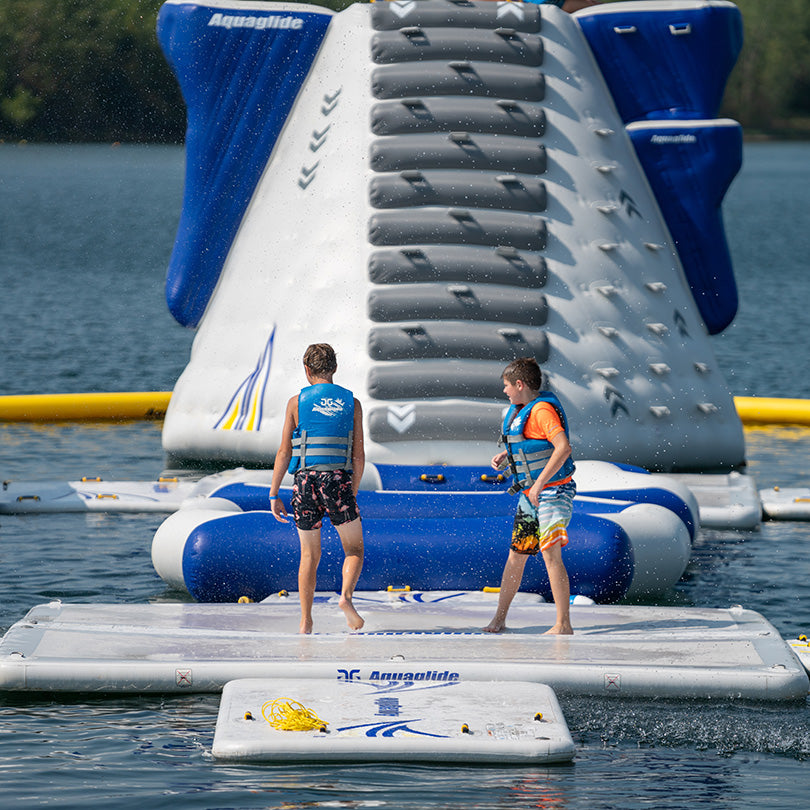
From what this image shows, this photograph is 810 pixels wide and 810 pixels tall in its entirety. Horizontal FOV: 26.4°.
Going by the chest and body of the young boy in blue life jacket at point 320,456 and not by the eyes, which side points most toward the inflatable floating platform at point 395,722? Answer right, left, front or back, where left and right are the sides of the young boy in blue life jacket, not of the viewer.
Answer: back

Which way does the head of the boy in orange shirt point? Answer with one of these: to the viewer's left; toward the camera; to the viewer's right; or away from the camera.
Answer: to the viewer's left

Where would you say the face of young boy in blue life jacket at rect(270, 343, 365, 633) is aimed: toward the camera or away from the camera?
away from the camera

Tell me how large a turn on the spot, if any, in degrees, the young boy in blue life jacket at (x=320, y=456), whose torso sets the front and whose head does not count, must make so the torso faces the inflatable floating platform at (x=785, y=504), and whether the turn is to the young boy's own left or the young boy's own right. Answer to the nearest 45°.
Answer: approximately 45° to the young boy's own right

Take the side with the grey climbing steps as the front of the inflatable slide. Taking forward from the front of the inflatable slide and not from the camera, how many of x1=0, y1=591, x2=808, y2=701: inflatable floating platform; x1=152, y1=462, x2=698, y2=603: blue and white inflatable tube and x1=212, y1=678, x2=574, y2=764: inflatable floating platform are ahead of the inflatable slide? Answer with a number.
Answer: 3

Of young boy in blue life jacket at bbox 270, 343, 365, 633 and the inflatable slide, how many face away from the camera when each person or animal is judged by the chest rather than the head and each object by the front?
1

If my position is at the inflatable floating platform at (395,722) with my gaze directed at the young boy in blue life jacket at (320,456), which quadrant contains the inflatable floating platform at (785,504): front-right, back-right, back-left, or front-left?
front-right

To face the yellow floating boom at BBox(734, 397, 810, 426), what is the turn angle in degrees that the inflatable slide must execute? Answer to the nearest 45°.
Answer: approximately 135° to its left

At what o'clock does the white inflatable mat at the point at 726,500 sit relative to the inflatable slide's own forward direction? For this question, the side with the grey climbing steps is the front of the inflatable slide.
The white inflatable mat is roughly at 10 o'clock from the inflatable slide.

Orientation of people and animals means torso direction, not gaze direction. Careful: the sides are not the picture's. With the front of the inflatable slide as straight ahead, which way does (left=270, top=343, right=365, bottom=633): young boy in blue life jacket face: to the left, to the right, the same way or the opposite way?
the opposite way

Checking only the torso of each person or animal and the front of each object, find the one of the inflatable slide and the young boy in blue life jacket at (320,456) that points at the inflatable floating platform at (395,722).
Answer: the inflatable slide

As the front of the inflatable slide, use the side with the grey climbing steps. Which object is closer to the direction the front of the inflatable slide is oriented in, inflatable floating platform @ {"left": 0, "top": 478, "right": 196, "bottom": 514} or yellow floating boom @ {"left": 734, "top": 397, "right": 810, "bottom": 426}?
the inflatable floating platform

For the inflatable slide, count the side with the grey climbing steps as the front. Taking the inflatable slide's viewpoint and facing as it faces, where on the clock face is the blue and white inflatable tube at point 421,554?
The blue and white inflatable tube is roughly at 12 o'clock from the inflatable slide.

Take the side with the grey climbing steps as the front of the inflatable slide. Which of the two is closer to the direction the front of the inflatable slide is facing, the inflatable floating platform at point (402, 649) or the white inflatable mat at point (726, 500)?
the inflatable floating platform

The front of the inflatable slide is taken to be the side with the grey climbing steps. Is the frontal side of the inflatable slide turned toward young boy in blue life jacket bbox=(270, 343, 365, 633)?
yes

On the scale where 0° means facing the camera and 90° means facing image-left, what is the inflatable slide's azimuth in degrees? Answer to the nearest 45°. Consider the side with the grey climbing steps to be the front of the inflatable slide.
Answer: approximately 0°

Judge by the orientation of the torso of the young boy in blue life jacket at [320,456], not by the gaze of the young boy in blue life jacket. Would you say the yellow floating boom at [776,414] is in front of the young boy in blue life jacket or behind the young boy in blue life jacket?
in front

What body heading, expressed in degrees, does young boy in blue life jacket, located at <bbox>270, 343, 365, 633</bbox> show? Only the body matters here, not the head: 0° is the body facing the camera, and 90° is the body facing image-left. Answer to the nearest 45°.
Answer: approximately 180°
